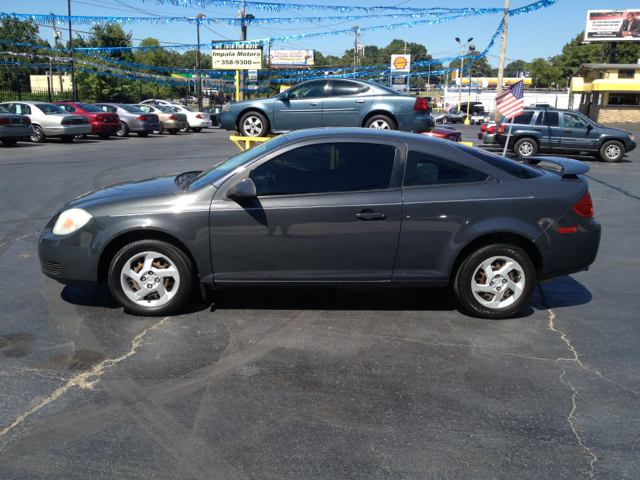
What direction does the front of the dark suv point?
to the viewer's right

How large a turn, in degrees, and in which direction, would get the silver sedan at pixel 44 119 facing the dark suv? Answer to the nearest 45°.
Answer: approximately 180°

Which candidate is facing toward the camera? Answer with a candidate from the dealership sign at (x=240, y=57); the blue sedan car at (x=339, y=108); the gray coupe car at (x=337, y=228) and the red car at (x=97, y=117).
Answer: the dealership sign

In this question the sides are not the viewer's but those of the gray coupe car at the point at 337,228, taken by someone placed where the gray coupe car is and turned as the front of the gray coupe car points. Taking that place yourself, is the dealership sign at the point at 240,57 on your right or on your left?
on your right

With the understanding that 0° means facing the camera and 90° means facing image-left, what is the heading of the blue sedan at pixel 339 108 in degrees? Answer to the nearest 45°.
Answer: approximately 90°

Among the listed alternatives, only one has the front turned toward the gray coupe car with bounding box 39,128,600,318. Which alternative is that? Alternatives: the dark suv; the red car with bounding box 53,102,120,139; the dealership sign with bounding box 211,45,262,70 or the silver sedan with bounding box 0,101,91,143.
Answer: the dealership sign

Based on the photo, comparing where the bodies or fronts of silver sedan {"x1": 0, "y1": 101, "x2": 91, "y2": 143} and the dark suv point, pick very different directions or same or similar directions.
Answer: very different directions

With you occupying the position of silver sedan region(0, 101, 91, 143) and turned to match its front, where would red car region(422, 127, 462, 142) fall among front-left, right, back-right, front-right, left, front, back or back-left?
back

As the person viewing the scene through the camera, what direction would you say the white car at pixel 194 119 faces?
facing away from the viewer and to the left of the viewer

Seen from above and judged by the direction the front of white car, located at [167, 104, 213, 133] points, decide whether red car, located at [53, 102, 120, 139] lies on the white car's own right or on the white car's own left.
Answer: on the white car's own left

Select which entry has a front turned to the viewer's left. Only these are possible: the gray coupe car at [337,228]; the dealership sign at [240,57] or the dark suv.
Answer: the gray coupe car

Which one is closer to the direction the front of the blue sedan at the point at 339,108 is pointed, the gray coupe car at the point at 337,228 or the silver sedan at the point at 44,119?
the silver sedan

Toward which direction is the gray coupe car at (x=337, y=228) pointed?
to the viewer's left

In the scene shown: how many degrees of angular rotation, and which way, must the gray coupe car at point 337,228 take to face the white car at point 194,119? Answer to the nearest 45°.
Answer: approximately 90° to its right

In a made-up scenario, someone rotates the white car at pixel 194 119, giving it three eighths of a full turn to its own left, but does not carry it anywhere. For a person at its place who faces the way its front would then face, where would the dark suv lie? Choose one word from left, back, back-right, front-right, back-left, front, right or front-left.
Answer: front-left
